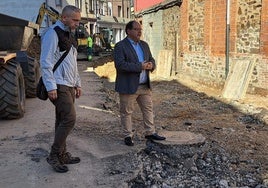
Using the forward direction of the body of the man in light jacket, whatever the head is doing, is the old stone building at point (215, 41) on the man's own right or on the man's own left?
on the man's own left

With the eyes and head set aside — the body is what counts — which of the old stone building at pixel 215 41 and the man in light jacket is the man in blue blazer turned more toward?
the man in light jacket

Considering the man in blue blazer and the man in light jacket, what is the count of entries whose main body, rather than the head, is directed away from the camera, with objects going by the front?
0

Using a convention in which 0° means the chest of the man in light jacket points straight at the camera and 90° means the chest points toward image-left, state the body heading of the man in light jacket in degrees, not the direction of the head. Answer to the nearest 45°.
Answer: approximately 315°

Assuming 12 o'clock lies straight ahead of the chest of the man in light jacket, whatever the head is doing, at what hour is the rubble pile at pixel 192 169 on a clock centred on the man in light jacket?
The rubble pile is roughly at 10 o'clock from the man in light jacket.

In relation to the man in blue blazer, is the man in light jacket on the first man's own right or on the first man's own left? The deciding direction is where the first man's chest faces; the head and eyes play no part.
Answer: on the first man's own right
